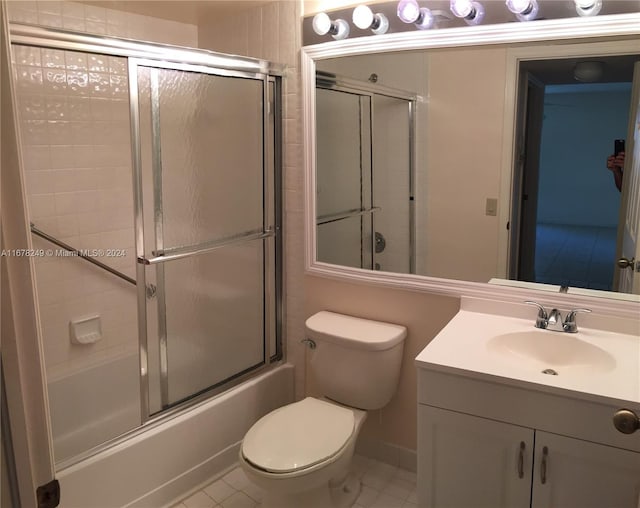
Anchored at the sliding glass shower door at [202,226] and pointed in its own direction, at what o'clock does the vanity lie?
The vanity is roughly at 12 o'clock from the sliding glass shower door.

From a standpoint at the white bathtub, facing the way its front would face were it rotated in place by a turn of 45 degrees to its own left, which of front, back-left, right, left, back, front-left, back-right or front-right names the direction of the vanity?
front-right

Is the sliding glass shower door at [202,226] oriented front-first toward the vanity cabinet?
yes

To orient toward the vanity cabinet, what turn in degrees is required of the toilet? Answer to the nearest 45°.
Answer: approximately 90° to its left

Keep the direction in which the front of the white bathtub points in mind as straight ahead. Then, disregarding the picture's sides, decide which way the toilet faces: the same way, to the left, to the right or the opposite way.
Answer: to the right

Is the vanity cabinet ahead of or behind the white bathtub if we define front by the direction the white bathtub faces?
ahead

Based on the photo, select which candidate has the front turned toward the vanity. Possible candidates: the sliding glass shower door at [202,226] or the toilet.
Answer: the sliding glass shower door

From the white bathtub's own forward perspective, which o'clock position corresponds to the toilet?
The toilet is roughly at 11 o'clock from the white bathtub.

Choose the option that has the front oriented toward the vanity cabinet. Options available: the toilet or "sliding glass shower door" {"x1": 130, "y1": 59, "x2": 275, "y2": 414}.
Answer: the sliding glass shower door

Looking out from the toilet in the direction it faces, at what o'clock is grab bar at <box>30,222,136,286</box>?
The grab bar is roughly at 2 o'clock from the toilet.

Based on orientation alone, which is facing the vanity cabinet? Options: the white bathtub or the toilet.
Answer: the white bathtub

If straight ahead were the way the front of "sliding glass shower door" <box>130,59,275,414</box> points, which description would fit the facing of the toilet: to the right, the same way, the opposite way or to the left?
to the right

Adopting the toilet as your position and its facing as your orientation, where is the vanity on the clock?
The vanity is roughly at 9 o'clock from the toilet.

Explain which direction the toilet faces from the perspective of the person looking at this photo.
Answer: facing the viewer and to the left of the viewer
